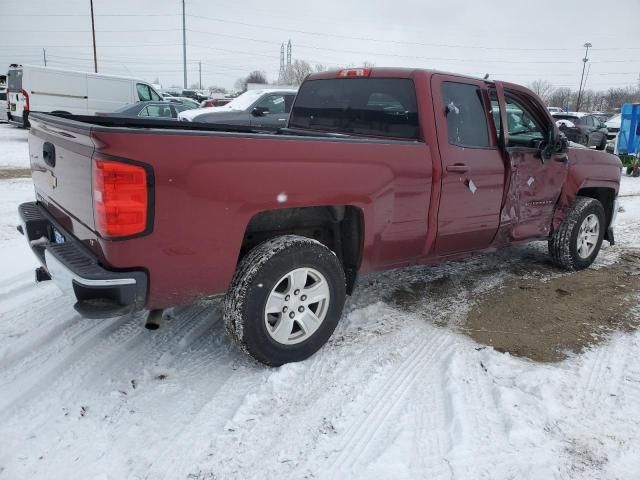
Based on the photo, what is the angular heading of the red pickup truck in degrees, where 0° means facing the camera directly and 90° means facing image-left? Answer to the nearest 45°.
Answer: approximately 225°

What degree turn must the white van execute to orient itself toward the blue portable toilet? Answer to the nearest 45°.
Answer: approximately 90° to its right

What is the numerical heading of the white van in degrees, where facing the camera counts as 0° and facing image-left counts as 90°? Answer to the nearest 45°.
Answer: approximately 225°

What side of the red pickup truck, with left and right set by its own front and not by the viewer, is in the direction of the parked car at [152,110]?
left

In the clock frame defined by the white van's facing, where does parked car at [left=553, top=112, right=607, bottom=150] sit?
The parked car is roughly at 2 o'clock from the white van.

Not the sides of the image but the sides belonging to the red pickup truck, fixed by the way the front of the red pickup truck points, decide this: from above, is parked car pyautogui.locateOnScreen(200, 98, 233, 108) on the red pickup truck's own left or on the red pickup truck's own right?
on the red pickup truck's own left

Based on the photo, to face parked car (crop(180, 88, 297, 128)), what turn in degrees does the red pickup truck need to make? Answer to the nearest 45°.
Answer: approximately 45° to its left

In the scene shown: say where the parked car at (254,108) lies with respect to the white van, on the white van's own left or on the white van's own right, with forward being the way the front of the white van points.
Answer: on the white van's own right
